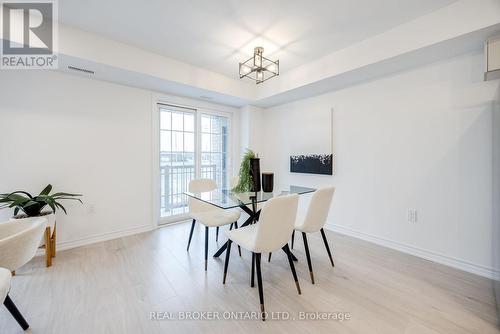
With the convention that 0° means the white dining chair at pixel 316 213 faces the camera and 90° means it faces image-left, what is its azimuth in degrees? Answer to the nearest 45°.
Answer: approximately 135°

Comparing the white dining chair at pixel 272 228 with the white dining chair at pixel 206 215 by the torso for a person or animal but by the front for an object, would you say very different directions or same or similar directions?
very different directions

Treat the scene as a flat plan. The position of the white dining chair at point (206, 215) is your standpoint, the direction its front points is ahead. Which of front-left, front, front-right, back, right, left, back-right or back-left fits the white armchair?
right

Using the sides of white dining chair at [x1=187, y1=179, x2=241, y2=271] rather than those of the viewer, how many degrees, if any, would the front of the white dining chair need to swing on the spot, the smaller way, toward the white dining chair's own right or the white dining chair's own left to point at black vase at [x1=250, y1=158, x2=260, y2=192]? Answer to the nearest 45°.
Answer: approximately 45° to the white dining chair's own left

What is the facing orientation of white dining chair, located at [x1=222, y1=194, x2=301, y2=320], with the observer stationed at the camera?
facing away from the viewer and to the left of the viewer

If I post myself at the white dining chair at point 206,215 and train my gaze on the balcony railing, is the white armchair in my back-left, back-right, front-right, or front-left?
back-left

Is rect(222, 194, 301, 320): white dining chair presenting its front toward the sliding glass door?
yes

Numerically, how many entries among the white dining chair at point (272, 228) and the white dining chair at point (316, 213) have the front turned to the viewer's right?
0

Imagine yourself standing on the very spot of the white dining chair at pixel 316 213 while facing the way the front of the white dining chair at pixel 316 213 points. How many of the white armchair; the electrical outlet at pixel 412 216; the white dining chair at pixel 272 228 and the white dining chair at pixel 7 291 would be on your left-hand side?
3

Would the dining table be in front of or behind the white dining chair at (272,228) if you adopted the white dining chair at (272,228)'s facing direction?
in front

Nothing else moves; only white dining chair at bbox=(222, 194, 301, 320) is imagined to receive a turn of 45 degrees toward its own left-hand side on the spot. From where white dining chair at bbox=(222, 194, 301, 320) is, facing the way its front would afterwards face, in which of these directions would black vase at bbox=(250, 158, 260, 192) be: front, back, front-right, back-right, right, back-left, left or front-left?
right

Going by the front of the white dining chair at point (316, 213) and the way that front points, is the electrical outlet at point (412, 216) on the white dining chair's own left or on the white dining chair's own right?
on the white dining chair's own right

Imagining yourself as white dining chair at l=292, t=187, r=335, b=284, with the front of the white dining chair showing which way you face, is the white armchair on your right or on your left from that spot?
on your left

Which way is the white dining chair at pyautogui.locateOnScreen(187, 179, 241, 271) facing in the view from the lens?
facing the viewer and to the right of the viewer
